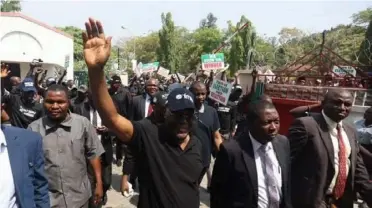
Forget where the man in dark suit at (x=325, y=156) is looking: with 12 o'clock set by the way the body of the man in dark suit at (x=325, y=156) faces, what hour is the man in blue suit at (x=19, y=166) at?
the man in blue suit at (x=19, y=166) is roughly at 3 o'clock from the man in dark suit at (x=325, y=156).

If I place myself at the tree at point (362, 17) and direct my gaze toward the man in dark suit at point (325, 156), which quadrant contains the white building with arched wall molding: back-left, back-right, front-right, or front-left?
front-right

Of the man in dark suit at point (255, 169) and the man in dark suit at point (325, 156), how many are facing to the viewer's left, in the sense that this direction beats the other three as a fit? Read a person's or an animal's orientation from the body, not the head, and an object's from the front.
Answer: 0

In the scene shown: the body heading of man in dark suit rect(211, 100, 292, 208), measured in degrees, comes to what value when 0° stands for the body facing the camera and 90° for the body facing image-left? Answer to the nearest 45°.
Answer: approximately 315°

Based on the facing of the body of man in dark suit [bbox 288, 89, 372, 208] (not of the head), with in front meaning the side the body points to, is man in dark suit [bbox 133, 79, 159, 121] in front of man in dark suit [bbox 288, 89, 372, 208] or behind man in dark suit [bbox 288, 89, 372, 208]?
behind

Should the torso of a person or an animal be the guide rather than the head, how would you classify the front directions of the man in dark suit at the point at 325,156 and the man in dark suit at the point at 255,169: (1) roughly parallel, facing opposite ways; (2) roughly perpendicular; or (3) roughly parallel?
roughly parallel

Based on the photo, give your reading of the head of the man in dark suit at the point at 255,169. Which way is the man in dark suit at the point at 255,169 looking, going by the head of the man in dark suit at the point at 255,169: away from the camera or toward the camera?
toward the camera

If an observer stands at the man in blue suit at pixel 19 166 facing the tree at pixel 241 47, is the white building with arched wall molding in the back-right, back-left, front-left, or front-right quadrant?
front-left

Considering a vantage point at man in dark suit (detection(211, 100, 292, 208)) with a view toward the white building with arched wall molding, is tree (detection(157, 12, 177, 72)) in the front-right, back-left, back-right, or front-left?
front-right

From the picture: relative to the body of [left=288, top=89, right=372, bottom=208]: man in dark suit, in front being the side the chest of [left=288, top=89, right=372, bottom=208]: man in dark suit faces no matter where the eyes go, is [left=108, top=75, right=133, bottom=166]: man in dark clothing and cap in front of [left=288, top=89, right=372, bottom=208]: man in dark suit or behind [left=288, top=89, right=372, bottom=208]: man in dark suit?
behind

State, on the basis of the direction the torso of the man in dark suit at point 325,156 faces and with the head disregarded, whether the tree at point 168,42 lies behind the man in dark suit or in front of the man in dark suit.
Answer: behind
